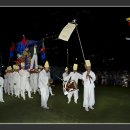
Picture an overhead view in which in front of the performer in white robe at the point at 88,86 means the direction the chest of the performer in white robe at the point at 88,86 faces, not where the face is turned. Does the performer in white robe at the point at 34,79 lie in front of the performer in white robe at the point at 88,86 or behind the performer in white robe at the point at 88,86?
behind

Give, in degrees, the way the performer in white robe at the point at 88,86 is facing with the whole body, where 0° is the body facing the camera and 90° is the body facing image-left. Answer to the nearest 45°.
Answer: approximately 0°
